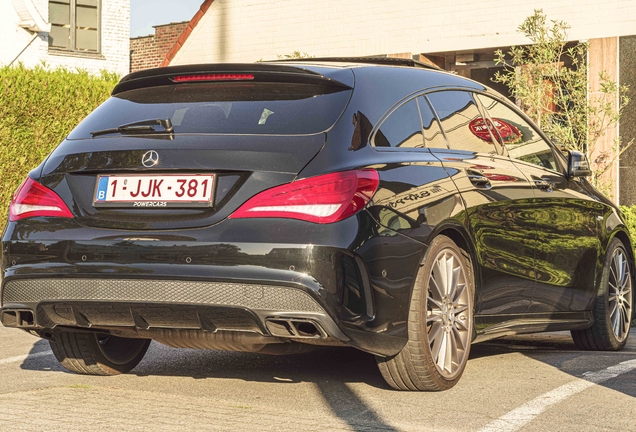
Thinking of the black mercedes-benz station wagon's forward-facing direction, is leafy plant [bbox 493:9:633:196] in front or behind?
in front

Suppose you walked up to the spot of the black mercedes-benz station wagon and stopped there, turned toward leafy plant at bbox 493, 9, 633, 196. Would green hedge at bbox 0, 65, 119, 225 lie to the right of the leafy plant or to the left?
left

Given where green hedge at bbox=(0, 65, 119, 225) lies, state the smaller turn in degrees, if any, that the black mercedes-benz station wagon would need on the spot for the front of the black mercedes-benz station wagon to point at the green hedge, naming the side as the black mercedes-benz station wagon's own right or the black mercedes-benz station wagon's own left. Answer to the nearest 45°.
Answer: approximately 45° to the black mercedes-benz station wagon's own left

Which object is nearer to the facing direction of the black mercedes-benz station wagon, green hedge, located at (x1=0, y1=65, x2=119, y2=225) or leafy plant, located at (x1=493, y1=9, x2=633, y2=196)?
the leafy plant

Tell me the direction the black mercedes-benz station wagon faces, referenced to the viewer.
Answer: facing away from the viewer and to the right of the viewer
